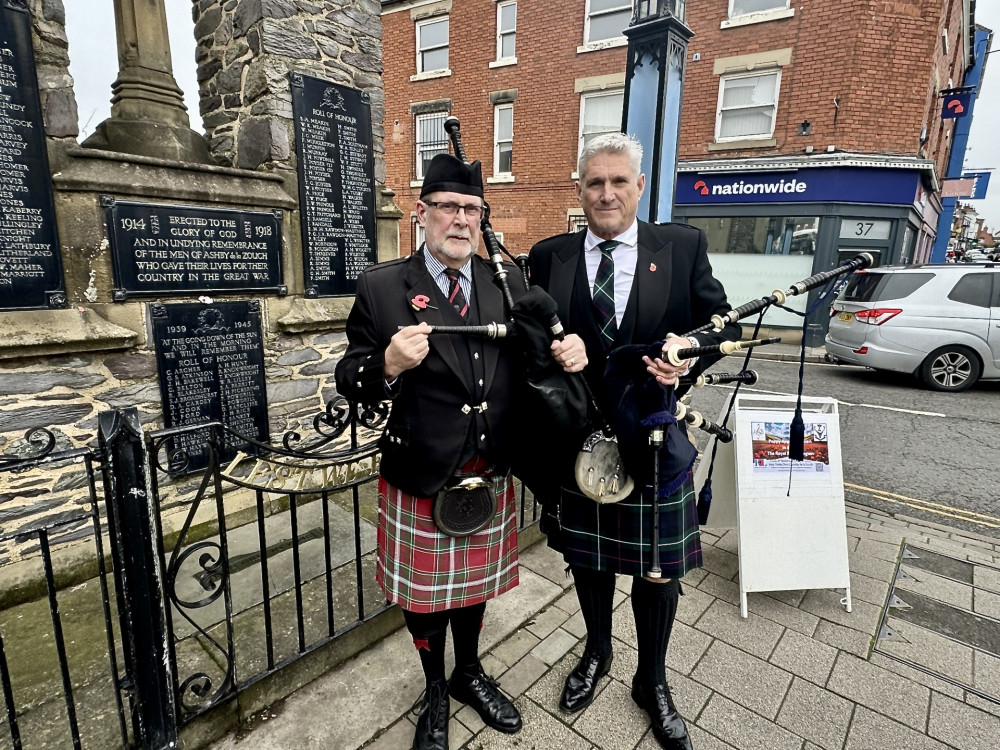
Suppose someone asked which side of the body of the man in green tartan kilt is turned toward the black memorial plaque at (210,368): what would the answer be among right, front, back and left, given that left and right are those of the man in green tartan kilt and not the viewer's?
right

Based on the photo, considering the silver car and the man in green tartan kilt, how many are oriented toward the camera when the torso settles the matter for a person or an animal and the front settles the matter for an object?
1

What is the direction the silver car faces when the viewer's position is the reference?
facing away from the viewer and to the right of the viewer

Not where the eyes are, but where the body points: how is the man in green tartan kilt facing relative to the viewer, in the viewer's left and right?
facing the viewer

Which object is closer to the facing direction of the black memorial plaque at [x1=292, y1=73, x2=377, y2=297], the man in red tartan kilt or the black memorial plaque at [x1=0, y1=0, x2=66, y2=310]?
the man in red tartan kilt

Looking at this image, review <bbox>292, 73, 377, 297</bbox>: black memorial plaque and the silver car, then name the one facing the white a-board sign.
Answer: the black memorial plaque

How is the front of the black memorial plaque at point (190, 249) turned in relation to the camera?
facing the viewer and to the right of the viewer

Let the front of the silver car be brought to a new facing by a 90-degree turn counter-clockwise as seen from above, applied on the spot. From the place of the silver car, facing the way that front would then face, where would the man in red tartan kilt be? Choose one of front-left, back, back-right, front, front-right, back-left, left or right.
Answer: back-left

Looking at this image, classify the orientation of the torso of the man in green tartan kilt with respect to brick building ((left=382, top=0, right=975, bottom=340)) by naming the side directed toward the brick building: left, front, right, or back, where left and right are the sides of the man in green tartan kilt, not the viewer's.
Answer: back

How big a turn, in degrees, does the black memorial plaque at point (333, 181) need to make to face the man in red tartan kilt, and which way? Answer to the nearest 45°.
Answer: approximately 45° to its right

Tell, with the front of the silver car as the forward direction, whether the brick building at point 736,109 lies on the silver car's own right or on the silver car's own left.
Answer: on the silver car's own left

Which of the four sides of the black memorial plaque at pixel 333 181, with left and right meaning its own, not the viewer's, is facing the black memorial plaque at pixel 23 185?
right

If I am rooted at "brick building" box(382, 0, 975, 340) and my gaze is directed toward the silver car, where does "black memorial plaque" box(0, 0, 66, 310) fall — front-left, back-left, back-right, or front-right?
front-right

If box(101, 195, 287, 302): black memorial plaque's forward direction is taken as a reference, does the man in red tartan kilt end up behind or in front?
in front
